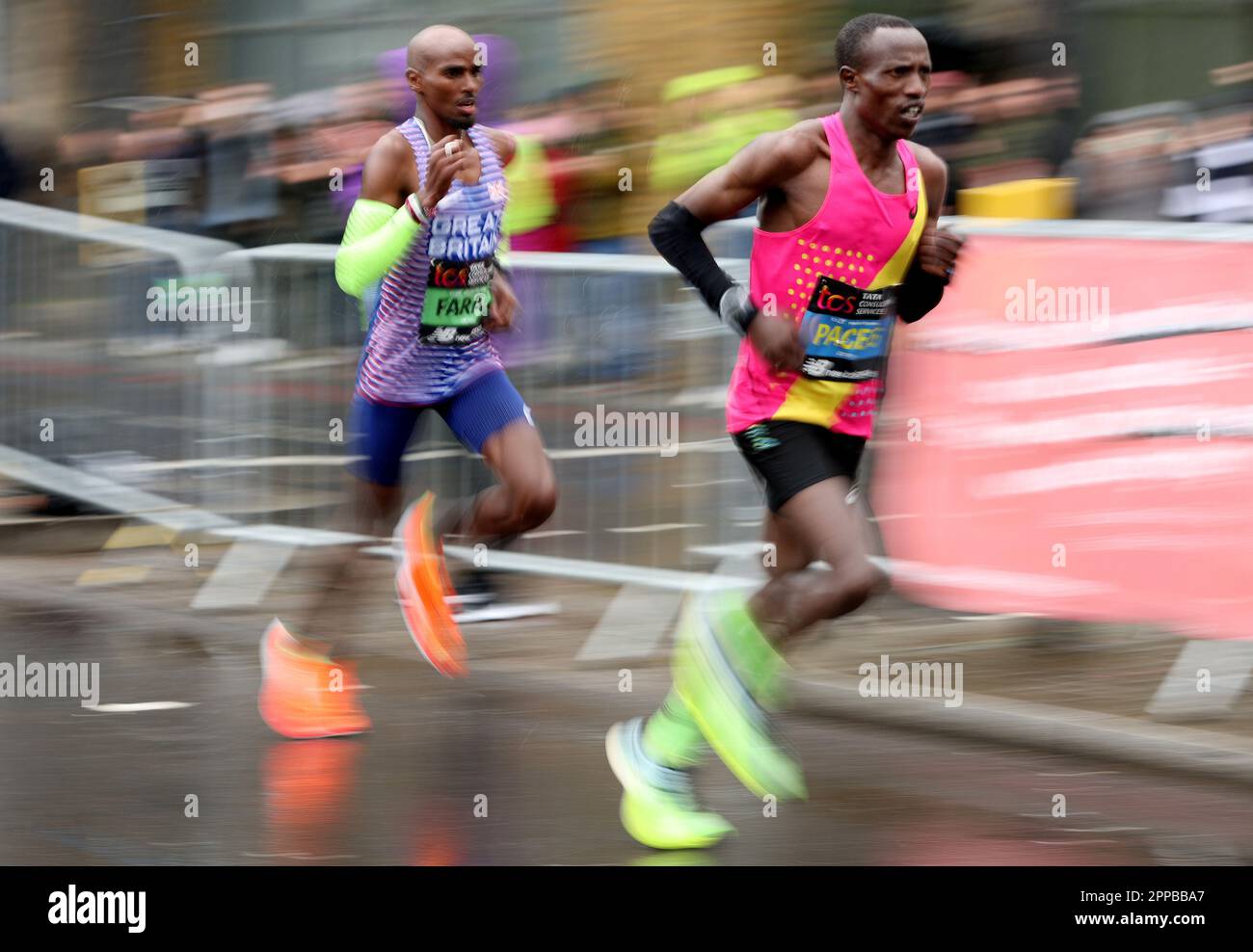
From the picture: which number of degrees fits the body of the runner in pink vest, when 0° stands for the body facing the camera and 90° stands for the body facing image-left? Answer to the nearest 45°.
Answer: approximately 315°

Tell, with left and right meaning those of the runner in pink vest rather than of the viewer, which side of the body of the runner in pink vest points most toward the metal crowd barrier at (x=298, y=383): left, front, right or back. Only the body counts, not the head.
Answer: back

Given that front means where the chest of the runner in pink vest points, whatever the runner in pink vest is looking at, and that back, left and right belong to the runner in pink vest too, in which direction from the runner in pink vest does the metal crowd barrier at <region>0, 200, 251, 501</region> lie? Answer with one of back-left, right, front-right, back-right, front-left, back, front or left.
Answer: back

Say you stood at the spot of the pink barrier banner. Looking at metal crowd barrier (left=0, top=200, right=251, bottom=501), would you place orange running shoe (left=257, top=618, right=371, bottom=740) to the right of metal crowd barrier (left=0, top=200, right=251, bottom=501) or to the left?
left

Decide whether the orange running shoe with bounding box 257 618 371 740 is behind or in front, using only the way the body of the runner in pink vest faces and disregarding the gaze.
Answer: behind
